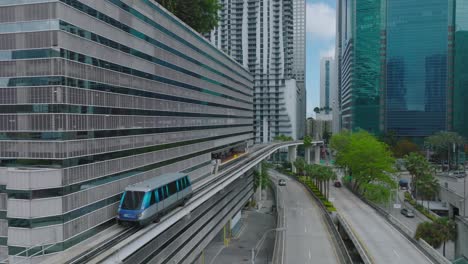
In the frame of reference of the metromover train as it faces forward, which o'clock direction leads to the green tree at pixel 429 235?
The green tree is roughly at 7 o'clock from the metromover train.

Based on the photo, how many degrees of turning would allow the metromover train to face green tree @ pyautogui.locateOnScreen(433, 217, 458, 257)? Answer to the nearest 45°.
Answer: approximately 135° to its left

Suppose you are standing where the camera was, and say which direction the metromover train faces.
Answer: facing the viewer and to the left of the viewer

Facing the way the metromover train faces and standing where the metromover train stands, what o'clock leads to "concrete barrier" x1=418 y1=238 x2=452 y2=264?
The concrete barrier is roughly at 7 o'clock from the metromover train.
